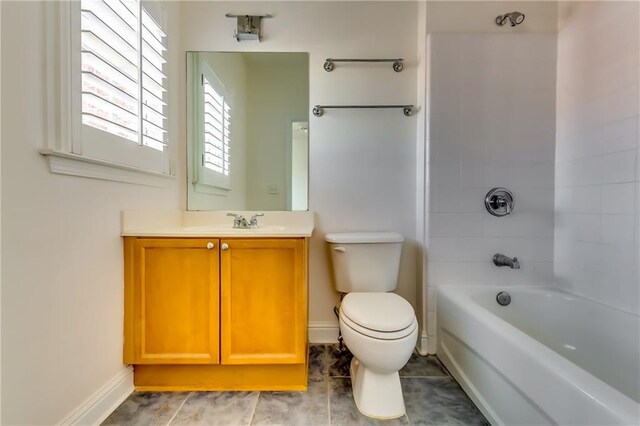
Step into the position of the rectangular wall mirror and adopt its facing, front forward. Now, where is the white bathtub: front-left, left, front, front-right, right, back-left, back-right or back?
front-left

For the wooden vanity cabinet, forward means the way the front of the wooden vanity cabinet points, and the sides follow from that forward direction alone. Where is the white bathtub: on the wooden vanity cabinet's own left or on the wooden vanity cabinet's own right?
on the wooden vanity cabinet's own left

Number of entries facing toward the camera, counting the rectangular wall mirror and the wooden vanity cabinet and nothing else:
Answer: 2

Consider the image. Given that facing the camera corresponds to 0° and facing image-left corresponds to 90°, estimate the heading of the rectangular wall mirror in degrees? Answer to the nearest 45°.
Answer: approximately 0°

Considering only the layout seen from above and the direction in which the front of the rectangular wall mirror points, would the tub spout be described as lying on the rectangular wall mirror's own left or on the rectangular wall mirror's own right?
on the rectangular wall mirror's own left

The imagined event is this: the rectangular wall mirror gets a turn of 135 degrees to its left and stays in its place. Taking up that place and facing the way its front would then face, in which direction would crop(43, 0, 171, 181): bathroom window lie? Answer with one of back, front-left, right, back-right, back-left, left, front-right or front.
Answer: back

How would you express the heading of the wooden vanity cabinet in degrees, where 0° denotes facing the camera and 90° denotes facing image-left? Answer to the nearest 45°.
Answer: approximately 0°

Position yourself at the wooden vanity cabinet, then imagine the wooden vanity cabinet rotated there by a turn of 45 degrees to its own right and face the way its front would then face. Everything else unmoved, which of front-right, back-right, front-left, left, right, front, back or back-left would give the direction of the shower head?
back-left

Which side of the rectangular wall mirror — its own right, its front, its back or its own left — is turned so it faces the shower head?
left

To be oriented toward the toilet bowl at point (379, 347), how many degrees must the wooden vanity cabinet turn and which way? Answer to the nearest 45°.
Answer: approximately 45° to its left
